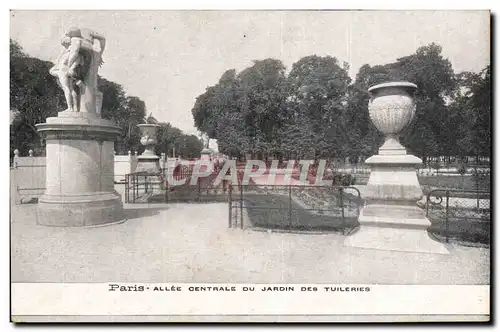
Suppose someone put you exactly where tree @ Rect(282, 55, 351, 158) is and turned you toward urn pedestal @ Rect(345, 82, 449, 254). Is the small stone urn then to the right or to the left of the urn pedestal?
right
